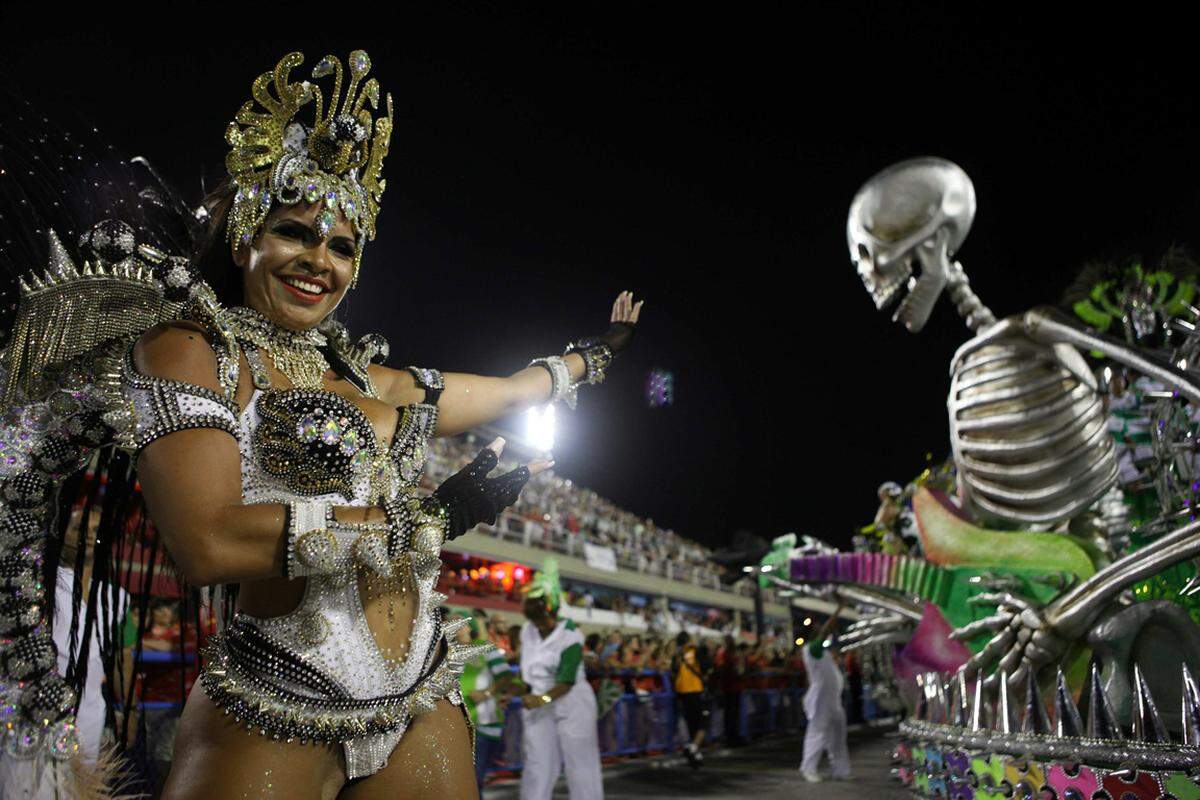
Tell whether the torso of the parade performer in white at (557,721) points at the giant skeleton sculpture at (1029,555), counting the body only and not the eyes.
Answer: no

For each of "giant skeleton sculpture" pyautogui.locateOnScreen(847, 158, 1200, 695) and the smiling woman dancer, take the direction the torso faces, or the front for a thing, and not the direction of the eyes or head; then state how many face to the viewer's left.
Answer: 1

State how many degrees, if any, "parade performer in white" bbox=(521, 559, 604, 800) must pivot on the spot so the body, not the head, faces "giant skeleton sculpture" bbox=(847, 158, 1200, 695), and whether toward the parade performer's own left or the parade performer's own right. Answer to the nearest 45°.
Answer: approximately 90° to the parade performer's own left

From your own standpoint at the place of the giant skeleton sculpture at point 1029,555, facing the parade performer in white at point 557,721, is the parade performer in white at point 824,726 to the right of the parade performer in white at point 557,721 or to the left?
right

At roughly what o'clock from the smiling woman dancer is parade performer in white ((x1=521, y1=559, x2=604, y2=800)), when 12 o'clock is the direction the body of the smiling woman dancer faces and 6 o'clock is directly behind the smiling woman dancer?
The parade performer in white is roughly at 8 o'clock from the smiling woman dancer.

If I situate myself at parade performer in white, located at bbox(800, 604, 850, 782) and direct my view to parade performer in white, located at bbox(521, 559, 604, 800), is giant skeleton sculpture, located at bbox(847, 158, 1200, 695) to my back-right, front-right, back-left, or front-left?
front-left

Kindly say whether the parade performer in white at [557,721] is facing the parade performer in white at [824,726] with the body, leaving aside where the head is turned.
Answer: no

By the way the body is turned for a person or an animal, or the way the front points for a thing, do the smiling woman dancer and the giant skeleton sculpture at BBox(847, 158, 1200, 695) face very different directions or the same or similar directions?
very different directions

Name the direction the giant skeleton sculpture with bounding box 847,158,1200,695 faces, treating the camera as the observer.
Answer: facing to the left of the viewer

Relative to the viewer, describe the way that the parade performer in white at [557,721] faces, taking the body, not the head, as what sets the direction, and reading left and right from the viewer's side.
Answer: facing the viewer and to the left of the viewer

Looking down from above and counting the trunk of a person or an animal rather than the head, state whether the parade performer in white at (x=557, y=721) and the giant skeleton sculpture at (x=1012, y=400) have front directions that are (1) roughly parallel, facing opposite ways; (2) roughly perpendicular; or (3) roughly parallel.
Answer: roughly perpendicular

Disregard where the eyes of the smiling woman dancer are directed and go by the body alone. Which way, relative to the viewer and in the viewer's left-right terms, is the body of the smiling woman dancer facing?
facing the viewer and to the right of the viewer

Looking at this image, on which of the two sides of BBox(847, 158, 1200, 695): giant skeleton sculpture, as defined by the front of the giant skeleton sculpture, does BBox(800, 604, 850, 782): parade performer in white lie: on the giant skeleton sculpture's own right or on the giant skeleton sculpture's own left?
on the giant skeleton sculpture's own right

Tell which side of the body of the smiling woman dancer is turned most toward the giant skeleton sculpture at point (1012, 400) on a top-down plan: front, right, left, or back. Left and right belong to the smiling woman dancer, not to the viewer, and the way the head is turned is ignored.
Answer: left
